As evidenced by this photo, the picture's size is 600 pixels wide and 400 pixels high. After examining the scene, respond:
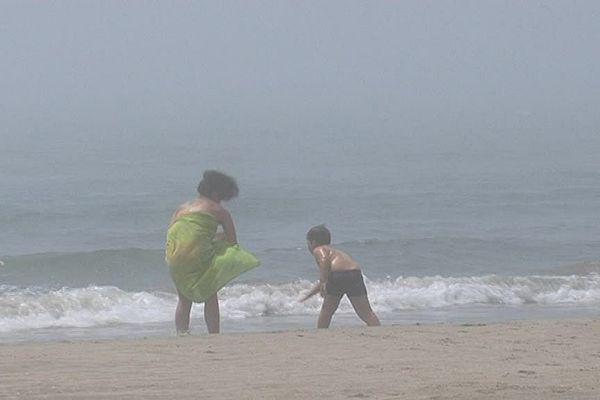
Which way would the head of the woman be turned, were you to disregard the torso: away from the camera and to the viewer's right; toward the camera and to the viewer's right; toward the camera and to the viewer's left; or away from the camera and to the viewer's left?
away from the camera and to the viewer's right

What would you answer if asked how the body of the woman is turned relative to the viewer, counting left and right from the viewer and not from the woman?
facing away from the viewer and to the right of the viewer

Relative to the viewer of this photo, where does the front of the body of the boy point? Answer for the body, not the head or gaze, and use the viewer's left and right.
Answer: facing away from the viewer and to the left of the viewer

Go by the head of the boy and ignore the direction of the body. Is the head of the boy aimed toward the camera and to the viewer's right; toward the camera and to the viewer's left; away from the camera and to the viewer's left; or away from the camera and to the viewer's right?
away from the camera and to the viewer's left

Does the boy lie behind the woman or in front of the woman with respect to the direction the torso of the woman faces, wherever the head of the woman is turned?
in front

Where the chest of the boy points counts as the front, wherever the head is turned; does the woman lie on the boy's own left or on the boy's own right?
on the boy's own left
